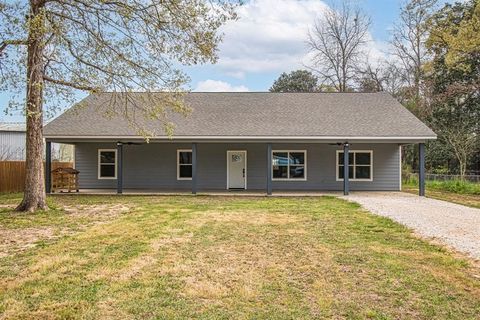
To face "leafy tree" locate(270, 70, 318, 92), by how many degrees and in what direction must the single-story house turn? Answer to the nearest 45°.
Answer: approximately 180°

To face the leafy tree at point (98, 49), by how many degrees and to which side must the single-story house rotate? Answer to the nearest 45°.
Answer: approximately 45° to its right

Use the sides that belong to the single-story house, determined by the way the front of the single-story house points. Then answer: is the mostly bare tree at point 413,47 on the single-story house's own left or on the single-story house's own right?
on the single-story house's own left

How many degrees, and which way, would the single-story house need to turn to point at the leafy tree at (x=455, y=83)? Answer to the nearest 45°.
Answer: approximately 135° to its left

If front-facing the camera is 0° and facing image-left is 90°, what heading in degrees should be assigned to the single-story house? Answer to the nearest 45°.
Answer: approximately 0°
